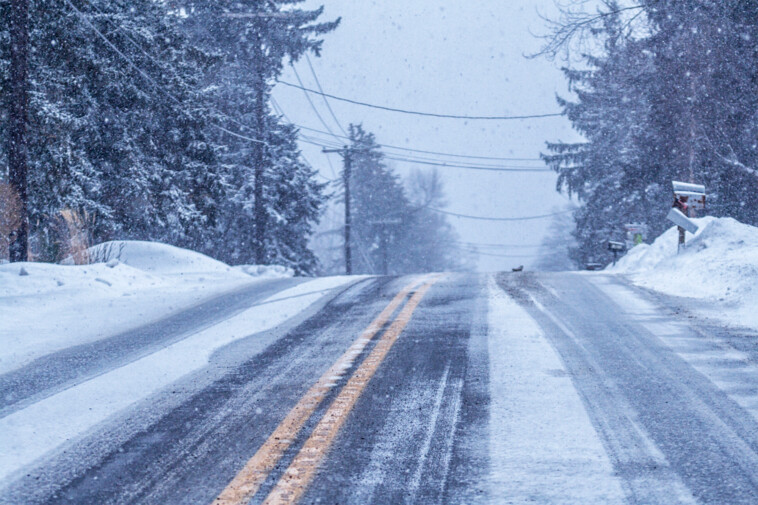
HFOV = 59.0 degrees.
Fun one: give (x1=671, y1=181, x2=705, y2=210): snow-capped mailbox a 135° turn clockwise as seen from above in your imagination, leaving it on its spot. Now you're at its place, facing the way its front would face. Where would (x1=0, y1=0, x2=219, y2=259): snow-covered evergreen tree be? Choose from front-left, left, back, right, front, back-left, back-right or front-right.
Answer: back-left

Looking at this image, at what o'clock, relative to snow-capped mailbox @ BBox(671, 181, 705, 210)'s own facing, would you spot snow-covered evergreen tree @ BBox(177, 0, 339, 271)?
The snow-covered evergreen tree is roughly at 1 o'clock from the snow-capped mailbox.

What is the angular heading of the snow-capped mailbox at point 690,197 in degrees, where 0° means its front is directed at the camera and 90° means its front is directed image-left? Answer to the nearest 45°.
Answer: approximately 90°

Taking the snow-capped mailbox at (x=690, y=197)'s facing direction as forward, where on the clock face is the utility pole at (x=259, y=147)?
The utility pole is roughly at 1 o'clock from the snow-capped mailbox.
